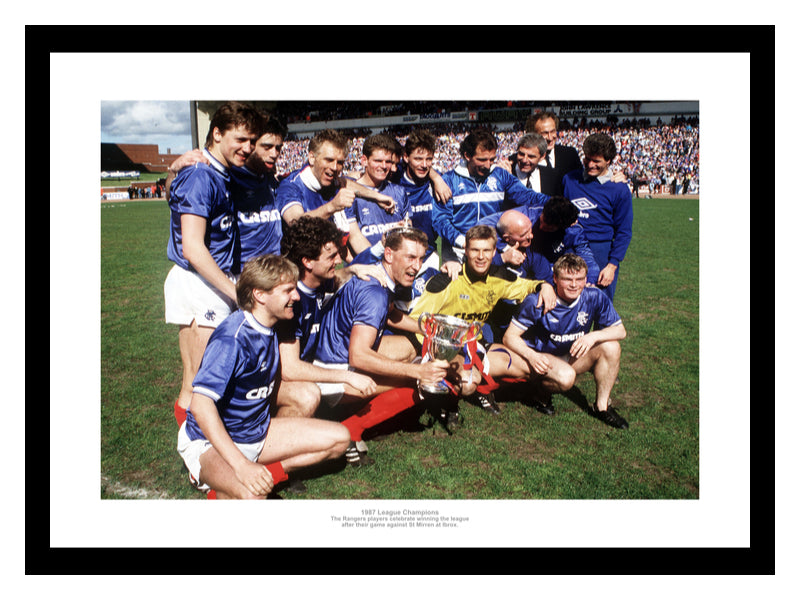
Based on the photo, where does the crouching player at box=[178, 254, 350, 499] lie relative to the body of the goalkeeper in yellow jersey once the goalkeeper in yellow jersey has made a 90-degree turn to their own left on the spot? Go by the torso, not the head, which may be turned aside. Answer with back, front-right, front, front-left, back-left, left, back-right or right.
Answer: back-right

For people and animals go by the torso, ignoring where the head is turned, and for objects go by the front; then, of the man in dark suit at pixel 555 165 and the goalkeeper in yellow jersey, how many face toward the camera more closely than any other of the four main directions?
2

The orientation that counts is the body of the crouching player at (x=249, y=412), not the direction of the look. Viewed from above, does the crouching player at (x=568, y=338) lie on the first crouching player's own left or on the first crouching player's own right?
on the first crouching player's own left

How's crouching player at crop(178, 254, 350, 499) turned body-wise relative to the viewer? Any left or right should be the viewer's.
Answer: facing the viewer and to the right of the viewer

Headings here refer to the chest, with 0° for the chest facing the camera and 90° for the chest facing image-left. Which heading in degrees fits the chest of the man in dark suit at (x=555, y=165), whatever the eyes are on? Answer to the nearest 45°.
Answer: approximately 0°

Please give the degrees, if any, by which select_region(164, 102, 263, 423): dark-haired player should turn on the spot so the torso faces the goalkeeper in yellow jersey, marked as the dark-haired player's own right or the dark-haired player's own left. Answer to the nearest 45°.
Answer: approximately 45° to the dark-haired player's own left

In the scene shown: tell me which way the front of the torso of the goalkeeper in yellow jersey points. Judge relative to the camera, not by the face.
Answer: toward the camera
